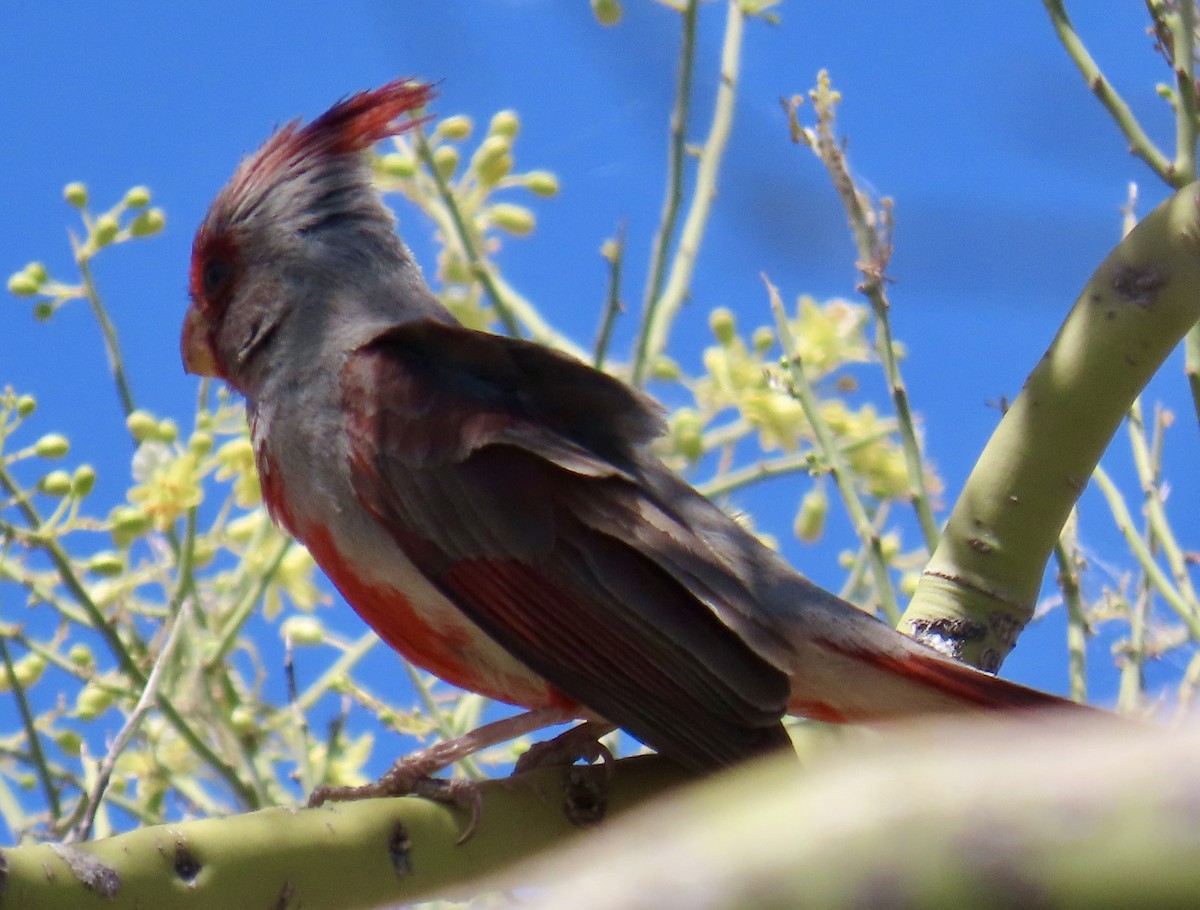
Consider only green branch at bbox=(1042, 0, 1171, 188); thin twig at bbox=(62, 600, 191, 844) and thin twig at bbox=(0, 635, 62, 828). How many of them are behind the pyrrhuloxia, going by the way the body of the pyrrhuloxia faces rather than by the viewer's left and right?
1

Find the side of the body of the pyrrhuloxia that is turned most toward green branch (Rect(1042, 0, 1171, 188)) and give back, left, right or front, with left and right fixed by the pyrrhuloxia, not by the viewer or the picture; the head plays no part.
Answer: back

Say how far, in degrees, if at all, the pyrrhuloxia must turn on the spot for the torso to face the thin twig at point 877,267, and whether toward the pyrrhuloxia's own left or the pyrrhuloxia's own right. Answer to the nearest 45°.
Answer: approximately 180°

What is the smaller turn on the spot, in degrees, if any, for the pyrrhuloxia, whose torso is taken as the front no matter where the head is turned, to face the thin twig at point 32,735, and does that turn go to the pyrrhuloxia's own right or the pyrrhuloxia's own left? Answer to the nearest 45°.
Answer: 0° — it already faces it

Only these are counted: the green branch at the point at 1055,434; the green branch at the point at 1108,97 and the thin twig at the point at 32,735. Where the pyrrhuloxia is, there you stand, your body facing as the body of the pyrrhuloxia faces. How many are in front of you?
1

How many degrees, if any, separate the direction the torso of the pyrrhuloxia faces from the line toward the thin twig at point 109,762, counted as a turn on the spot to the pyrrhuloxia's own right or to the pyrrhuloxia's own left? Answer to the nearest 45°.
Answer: approximately 45° to the pyrrhuloxia's own left

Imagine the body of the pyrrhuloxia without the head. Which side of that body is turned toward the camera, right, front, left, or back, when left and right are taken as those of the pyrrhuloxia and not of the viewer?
left

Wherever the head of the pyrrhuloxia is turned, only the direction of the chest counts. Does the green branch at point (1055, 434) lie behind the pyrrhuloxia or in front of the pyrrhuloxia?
behind
